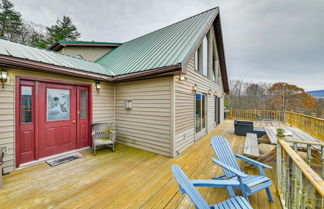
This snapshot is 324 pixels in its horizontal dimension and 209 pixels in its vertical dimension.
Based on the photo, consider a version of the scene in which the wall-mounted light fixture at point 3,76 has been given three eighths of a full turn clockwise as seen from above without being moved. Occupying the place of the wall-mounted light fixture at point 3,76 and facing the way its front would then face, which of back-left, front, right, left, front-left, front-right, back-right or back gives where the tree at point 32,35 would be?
front-right

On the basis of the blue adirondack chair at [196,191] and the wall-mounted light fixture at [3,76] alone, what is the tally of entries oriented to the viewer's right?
1

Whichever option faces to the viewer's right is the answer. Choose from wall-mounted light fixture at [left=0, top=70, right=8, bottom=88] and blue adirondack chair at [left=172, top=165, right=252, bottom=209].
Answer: the blue adirondack chair

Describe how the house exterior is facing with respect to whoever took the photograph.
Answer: facing the viewer and to the right of the viewer

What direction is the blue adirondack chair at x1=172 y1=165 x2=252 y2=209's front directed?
to the viewer's right

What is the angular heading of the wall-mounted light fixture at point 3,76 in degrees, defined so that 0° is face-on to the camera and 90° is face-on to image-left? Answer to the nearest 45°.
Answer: approximately 0°
